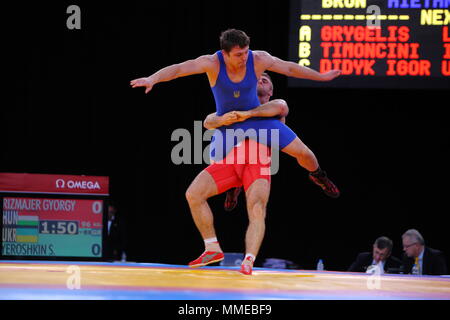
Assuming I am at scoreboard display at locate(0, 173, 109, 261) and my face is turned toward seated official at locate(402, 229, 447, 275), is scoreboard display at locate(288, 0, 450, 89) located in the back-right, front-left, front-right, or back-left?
front-left

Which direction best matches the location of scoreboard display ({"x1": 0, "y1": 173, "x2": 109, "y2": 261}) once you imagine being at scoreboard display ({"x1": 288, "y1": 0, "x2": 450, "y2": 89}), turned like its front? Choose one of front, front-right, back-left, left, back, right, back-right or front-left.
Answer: right

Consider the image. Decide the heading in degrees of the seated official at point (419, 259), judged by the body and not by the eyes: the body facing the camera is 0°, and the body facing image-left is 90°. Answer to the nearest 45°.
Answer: approximately 45°

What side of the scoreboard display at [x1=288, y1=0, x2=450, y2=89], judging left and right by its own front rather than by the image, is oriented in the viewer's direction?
front

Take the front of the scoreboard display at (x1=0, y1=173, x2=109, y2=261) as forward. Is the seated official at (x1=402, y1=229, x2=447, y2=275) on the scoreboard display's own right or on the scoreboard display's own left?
on the scoreboard display's own left

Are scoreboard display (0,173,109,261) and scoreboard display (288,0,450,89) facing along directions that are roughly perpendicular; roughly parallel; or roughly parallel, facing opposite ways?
roughly parallel

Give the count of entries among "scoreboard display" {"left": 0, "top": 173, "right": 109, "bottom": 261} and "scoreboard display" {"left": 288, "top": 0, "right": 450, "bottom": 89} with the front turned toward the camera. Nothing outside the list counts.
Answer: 2

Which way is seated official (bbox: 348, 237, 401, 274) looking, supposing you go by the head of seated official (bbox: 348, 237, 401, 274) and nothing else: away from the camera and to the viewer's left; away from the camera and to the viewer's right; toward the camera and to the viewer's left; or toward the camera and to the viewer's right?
toward the camera and to the viewer's left

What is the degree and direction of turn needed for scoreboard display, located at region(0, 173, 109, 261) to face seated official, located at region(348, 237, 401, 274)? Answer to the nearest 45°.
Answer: approximately 45° to its left

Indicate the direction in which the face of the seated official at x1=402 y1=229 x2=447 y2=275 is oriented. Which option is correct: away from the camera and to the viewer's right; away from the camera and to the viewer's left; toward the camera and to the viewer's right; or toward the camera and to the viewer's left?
toward the camera and to the viewer's left
